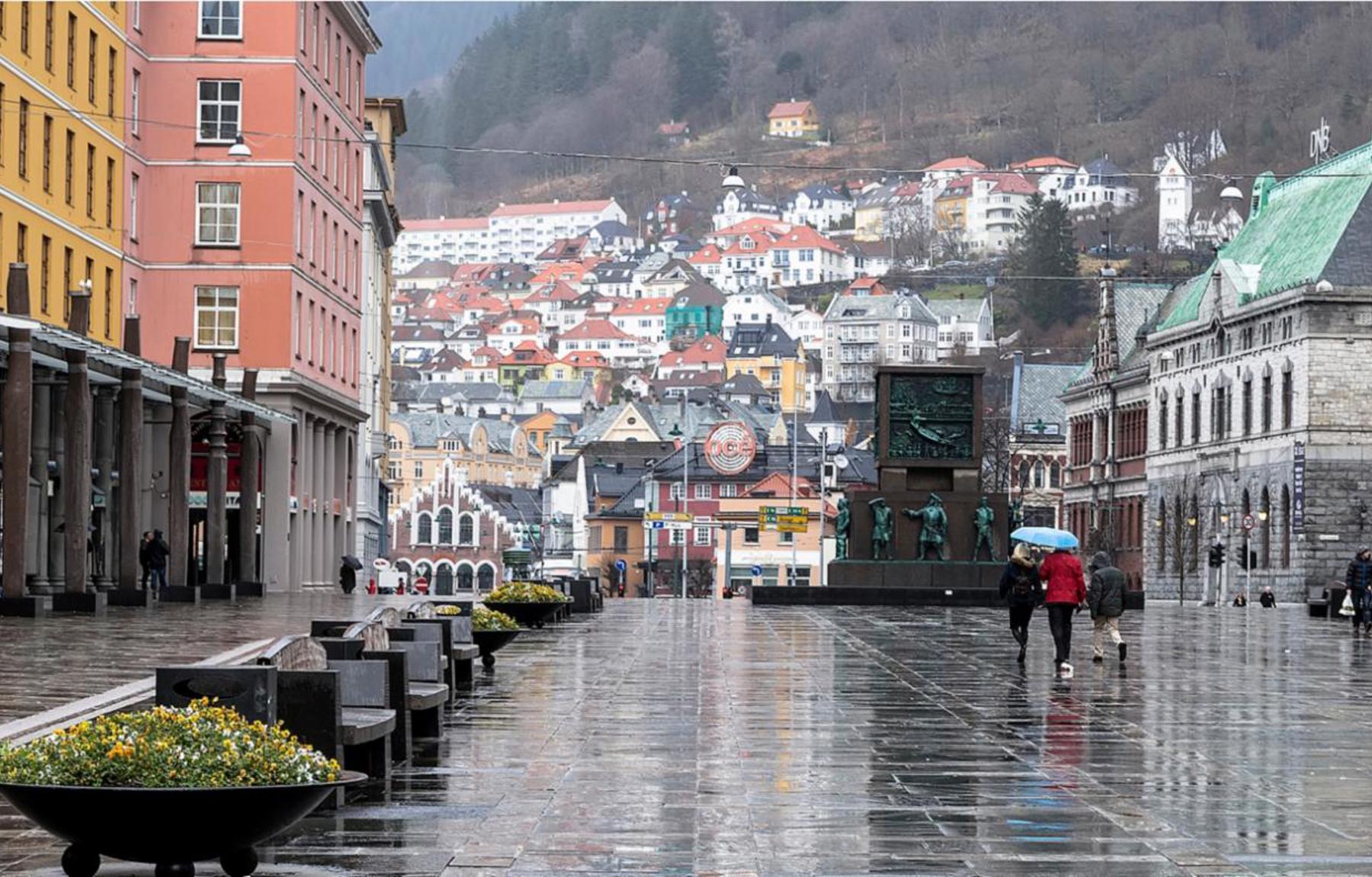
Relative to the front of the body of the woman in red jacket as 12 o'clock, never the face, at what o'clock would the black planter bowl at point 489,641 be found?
The black planter bowl is roughly at 8 o'clock from the woman in red jacket.

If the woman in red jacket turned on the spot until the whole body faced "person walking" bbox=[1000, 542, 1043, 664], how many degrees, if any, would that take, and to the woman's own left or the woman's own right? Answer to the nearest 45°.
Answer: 0° — they already face them

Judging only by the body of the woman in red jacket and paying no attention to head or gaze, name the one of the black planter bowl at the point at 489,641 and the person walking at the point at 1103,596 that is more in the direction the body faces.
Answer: the person walking

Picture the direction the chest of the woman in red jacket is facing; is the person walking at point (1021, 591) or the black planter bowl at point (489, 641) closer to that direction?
the person walking

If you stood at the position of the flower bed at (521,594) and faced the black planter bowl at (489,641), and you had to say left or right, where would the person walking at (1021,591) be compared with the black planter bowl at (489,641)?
left

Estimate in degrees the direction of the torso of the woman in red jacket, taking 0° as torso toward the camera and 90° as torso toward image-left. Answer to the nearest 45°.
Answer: approximately 180°
